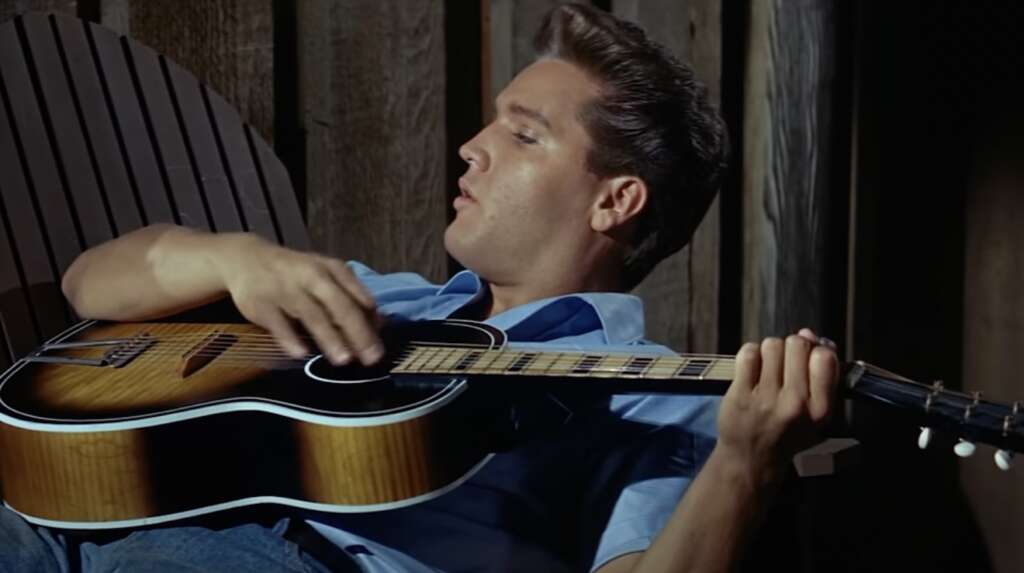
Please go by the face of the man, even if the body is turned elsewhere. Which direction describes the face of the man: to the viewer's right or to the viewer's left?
to the viewer's left

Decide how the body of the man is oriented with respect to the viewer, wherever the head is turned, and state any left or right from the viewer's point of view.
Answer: facing the viewer and to the left of the viewer
